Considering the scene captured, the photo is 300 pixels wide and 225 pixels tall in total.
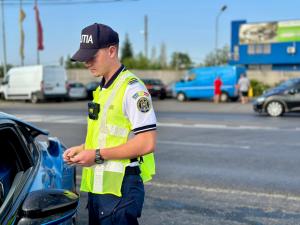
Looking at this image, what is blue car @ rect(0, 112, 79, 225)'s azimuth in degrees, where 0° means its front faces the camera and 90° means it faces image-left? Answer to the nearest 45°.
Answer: approximately 45°

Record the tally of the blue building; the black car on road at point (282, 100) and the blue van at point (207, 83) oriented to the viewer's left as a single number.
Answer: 2

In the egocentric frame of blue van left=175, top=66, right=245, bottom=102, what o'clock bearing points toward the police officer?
The police officer is roughly at 9 o'clock from the blue van.

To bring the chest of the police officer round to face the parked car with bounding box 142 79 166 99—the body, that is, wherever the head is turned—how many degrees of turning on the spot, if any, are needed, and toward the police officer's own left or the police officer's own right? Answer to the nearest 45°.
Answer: approximately 135° to the police officer's own right

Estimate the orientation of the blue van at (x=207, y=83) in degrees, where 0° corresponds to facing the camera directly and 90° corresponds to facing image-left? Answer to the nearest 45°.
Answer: approximately 90°

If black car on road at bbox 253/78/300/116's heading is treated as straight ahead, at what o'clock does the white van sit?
The white van is roughly at 1 o'clock from the black car on road.

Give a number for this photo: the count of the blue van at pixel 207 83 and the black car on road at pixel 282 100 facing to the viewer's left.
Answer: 2

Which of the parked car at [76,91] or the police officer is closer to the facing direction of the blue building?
the police officer

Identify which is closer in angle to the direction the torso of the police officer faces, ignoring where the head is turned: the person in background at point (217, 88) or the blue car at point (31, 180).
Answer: the blue car
